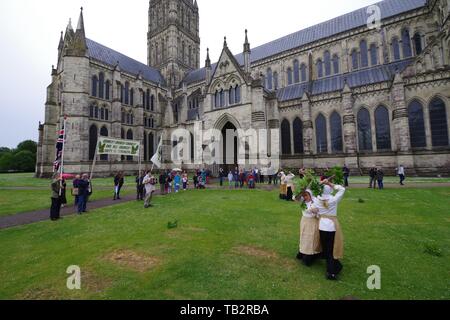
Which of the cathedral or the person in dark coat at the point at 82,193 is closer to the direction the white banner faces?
the person in dark coat

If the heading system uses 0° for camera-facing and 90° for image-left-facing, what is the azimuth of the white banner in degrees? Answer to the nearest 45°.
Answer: approximately 0°

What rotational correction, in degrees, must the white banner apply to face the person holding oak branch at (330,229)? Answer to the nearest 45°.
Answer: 0° — it already faces them

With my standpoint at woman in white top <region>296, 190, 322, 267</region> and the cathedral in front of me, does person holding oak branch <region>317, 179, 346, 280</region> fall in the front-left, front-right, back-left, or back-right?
back-right

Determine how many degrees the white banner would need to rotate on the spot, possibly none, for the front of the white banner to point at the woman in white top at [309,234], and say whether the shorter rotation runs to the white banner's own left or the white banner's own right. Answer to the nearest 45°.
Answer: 0° — it already faces them

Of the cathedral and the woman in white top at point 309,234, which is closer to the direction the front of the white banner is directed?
the woman in white top
